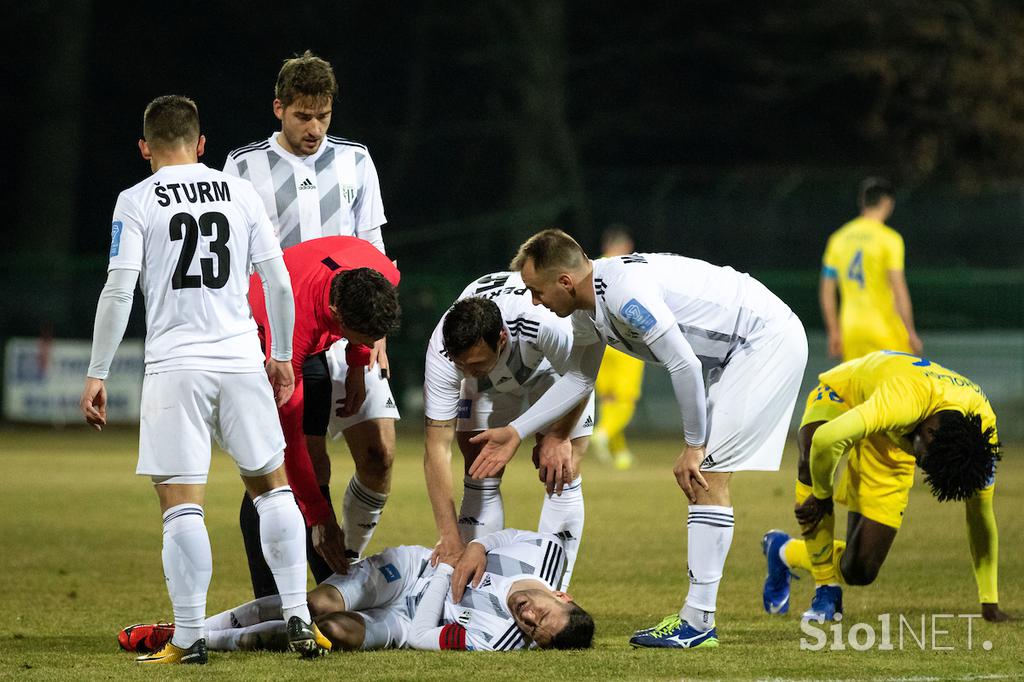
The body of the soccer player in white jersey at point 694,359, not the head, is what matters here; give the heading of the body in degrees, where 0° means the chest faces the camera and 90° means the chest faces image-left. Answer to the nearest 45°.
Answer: approximately 90°

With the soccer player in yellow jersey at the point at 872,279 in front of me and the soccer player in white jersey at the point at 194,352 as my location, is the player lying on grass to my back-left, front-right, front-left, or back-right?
front-right

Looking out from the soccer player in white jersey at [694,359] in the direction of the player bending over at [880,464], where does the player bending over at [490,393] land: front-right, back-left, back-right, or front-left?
back-left

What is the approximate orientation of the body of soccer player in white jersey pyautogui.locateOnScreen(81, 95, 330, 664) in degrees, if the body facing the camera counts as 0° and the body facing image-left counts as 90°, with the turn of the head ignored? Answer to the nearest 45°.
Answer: approximately 180°

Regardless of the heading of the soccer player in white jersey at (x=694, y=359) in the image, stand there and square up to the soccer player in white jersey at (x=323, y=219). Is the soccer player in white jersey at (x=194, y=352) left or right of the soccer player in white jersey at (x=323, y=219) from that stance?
left

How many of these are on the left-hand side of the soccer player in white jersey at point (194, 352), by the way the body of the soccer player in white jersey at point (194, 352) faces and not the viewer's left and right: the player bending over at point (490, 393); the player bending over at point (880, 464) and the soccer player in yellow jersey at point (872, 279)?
0

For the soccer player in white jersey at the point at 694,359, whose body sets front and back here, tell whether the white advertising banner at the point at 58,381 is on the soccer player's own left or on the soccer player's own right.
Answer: on the soccer player's own right

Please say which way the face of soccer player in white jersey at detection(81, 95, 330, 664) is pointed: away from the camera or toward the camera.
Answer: away from the camera

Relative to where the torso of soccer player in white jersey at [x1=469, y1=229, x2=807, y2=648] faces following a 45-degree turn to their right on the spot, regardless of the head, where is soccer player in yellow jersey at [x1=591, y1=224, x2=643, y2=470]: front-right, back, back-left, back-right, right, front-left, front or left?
front-right

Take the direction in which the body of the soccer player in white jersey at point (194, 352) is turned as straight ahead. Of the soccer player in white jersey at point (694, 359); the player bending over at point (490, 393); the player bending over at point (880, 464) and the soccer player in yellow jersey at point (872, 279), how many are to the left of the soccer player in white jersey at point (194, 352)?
0

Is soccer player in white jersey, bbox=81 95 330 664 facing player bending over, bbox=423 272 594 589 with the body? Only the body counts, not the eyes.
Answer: no

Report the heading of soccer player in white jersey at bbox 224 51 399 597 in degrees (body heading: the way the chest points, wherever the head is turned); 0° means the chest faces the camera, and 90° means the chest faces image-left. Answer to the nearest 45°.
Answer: approximately 0°

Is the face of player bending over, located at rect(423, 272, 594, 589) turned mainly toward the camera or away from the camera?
toward the camera

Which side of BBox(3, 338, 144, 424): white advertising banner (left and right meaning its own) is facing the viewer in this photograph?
front

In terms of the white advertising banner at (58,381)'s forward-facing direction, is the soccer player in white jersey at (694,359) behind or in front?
in front

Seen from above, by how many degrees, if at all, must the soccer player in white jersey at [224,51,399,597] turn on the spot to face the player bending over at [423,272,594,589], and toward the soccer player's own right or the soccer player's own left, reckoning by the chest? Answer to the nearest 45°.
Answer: approximately 45° to the soccer player's own left

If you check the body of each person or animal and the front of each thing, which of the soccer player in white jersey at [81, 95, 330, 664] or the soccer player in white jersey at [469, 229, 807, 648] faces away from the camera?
the soccer player in white jersey at [81, 95, 330, 664]

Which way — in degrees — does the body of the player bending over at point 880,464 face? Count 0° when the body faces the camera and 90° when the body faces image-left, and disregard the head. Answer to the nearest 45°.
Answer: approximately 315°
